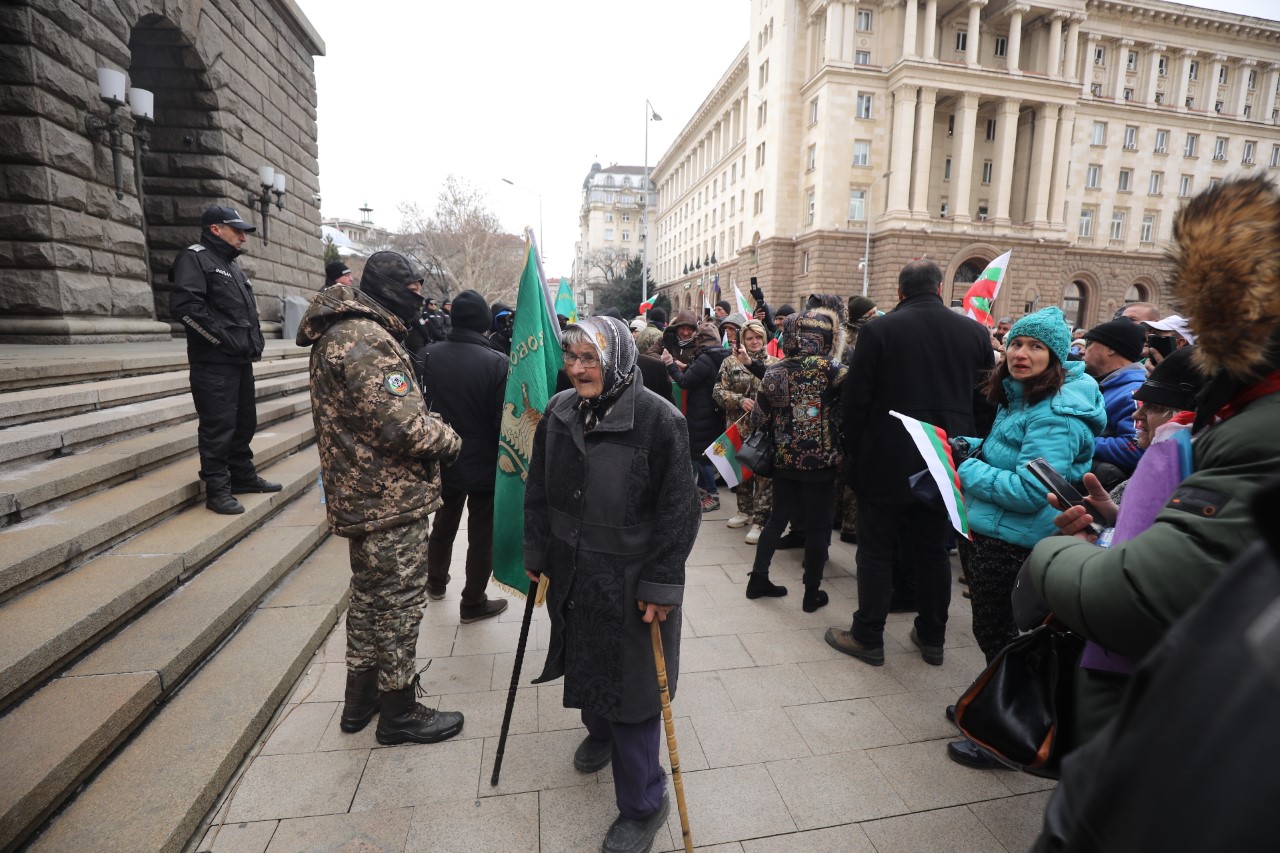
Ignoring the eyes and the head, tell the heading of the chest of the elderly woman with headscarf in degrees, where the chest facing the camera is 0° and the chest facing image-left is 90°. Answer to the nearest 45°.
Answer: approximately 45°

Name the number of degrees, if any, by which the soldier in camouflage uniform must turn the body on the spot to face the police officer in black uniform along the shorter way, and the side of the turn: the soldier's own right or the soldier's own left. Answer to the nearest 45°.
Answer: approximately 135° to the soldier's own left

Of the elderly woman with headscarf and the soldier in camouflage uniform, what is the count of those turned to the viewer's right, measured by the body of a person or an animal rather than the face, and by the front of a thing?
1

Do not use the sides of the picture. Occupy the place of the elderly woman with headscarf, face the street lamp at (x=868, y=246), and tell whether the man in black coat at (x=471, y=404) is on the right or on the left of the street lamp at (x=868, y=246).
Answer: left

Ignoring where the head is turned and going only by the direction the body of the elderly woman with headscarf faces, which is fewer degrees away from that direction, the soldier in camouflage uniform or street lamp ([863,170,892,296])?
the soldier in camouflage uniform

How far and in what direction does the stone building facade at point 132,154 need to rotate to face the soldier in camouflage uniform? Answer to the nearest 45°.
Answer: approximately 45° to its right

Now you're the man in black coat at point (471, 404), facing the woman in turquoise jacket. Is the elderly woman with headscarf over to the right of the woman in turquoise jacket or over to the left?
right

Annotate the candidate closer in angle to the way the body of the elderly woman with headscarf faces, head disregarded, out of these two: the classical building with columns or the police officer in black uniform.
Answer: the police officer in black uniform

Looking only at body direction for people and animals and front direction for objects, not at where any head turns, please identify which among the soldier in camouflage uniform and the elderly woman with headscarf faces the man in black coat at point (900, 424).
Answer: the soldier in camouflage uniform

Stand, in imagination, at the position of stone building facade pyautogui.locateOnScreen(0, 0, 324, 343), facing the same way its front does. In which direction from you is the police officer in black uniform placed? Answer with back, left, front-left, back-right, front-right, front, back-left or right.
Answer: front-right

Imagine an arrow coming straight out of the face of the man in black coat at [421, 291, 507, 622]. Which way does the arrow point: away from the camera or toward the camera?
away from the camera

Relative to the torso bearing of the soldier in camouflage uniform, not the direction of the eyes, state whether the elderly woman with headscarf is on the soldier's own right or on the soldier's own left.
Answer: on the soldier's own right

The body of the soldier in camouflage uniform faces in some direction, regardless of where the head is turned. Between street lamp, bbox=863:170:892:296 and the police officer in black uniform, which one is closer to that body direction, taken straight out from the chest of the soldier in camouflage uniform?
the street lamp

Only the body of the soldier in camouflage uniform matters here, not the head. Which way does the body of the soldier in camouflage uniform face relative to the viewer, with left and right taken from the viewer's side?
facing to the right of the viewer

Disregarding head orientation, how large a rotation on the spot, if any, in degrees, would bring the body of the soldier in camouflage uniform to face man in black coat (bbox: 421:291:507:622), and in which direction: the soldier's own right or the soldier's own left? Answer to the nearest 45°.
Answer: approximately 45° to the soldier's own left

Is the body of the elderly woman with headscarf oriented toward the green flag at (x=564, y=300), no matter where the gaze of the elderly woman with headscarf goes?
no

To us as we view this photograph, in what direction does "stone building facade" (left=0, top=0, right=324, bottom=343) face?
facing the viewer and to the right of the viewer

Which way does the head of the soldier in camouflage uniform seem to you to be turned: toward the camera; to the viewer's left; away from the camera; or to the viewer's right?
to the viewer's right

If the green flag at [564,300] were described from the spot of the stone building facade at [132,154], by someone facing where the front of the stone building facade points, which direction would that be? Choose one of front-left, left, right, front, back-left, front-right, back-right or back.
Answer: front
